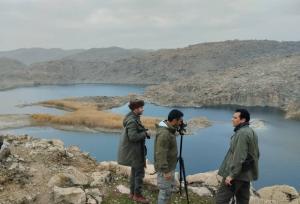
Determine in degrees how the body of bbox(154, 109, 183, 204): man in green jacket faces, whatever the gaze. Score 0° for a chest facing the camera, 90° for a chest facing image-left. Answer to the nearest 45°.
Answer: approximately 270°

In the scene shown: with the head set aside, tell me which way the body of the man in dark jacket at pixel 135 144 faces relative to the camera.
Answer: to the viewer's right

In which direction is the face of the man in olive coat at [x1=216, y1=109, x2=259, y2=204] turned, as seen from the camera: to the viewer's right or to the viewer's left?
to the viewer's left

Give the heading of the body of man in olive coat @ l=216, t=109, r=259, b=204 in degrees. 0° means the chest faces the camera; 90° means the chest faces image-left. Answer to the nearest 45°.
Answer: approximately 90°

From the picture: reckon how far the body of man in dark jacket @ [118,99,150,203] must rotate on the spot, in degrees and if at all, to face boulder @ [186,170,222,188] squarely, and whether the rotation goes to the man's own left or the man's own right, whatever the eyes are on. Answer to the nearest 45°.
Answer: approximately 45° to the man's own left

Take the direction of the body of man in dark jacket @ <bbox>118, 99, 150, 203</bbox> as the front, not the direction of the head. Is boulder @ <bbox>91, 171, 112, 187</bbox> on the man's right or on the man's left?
on the man's left

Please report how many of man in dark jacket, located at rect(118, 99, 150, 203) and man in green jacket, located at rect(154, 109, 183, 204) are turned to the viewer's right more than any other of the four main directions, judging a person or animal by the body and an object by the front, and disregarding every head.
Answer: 2

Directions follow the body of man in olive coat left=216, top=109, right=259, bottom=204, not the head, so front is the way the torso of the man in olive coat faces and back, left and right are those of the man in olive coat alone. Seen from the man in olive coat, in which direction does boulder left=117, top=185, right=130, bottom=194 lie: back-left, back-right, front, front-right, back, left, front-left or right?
front-right

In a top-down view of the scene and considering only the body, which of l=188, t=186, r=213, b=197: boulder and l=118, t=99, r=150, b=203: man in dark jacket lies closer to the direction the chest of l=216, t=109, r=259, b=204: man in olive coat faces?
the man in dark jacket

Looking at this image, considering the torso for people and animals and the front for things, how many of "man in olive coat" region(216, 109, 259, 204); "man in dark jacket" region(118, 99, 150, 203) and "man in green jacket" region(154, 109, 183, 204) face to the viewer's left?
1

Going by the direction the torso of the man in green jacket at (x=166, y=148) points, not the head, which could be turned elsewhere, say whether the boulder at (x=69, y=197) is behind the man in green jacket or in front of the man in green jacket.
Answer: behind

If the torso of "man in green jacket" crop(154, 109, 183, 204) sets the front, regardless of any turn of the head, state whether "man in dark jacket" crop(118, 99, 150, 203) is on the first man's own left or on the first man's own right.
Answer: on the first man's own left

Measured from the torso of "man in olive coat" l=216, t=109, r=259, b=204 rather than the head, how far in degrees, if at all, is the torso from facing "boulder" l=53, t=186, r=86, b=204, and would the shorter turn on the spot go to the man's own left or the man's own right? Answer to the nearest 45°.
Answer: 0° — they already face it
